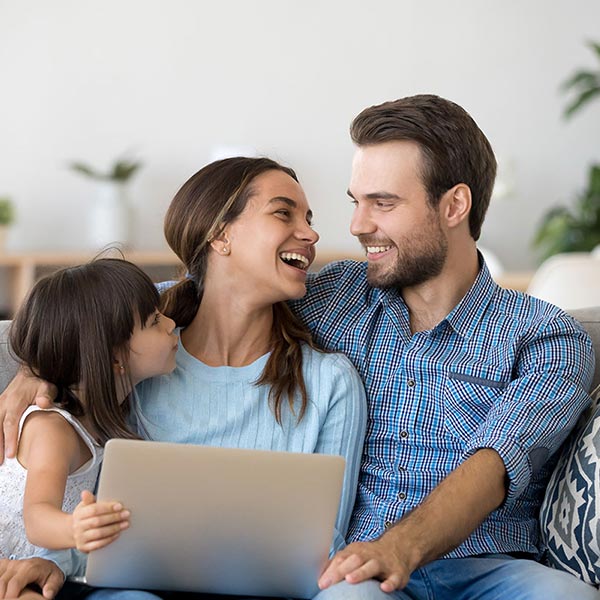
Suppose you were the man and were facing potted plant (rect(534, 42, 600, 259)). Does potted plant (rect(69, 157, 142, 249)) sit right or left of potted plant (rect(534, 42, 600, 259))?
left

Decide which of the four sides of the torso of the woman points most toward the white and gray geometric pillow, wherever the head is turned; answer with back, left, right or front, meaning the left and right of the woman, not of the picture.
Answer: left

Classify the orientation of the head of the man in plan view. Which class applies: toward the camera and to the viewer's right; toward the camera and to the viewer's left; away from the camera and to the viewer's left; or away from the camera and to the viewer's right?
toward the camera and to the viewer's left

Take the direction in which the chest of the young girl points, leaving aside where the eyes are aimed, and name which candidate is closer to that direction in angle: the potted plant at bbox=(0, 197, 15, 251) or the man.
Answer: the man

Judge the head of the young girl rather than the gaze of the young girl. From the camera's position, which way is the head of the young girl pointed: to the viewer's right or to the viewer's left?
to the viewer's right

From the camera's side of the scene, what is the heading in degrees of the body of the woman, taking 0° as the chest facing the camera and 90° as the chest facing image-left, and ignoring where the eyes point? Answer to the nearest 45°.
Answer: approximately 0°

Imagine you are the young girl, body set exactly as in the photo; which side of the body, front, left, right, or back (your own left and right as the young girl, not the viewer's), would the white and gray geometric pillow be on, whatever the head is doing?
front

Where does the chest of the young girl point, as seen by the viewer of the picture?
to the viewer's right

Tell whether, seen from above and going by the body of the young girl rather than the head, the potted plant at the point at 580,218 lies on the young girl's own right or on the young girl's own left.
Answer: on the young girl's own left

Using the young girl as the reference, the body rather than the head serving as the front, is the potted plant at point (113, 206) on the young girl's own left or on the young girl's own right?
on the young girl's own left

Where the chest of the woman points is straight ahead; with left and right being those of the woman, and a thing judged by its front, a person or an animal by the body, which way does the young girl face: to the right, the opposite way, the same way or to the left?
to the left

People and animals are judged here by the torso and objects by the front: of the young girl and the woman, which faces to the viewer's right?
the young girl

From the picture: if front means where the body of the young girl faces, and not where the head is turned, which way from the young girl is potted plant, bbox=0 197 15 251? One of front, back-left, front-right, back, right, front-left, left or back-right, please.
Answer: left
